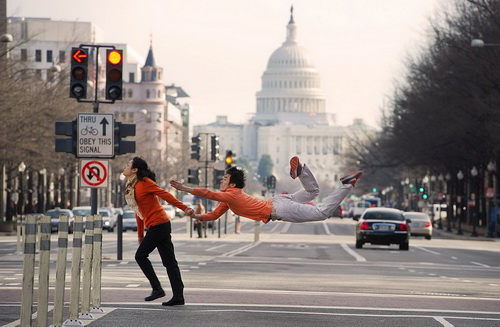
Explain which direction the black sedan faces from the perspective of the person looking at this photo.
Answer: facing away from the viewer

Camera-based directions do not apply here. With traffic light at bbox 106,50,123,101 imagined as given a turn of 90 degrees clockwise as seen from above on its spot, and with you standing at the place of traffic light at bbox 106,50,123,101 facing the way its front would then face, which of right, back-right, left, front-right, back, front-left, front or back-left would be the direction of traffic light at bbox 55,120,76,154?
front-right

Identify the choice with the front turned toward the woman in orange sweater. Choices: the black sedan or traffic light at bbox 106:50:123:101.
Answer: the traffic light

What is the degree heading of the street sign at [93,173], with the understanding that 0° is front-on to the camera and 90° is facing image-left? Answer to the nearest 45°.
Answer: approximately 0°

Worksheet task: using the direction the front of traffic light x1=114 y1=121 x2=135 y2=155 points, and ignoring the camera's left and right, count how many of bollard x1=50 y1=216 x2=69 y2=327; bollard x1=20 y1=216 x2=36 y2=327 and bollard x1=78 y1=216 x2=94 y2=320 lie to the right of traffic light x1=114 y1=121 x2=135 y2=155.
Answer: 3
